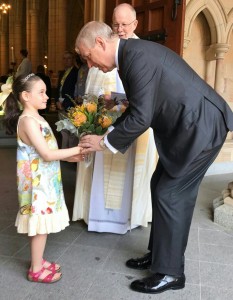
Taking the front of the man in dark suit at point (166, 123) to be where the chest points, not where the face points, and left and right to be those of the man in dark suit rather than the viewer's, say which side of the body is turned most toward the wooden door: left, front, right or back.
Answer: right

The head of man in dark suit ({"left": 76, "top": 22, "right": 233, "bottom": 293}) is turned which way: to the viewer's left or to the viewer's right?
to the viewer's left

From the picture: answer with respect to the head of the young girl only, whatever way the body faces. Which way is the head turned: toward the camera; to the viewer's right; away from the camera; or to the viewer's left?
to the viewer's right

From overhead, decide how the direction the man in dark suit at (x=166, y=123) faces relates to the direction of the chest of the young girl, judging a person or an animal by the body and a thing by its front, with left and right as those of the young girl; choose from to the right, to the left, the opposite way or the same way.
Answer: the opposite way

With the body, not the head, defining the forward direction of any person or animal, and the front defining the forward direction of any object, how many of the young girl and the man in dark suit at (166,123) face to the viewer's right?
1

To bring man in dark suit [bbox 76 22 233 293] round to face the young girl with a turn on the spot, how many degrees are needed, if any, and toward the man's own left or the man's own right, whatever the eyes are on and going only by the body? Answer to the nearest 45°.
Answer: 0° — they already face them

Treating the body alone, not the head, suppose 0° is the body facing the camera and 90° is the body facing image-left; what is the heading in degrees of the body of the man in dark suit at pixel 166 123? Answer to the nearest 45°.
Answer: approximately 90°

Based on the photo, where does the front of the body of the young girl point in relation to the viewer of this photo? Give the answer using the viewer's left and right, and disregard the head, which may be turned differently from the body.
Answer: facing to the right of the viewer

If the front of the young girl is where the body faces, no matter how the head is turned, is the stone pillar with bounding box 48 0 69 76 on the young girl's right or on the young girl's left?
on the young girl's left

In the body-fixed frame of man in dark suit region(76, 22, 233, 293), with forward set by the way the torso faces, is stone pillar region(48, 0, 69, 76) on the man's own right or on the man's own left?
on the man's own right
